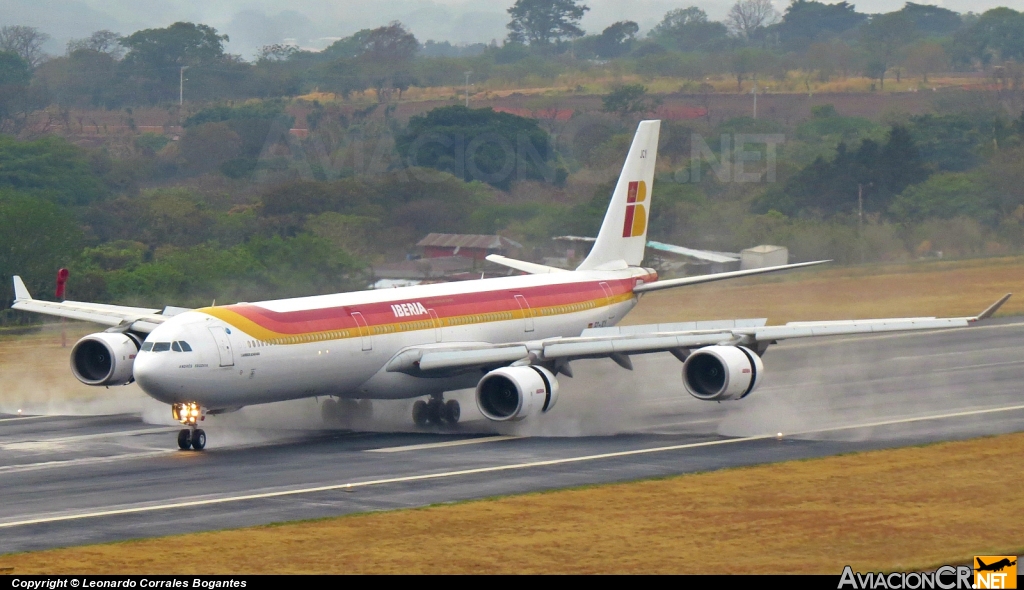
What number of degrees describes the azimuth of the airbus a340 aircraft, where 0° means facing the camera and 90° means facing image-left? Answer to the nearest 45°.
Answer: approximately 45°
